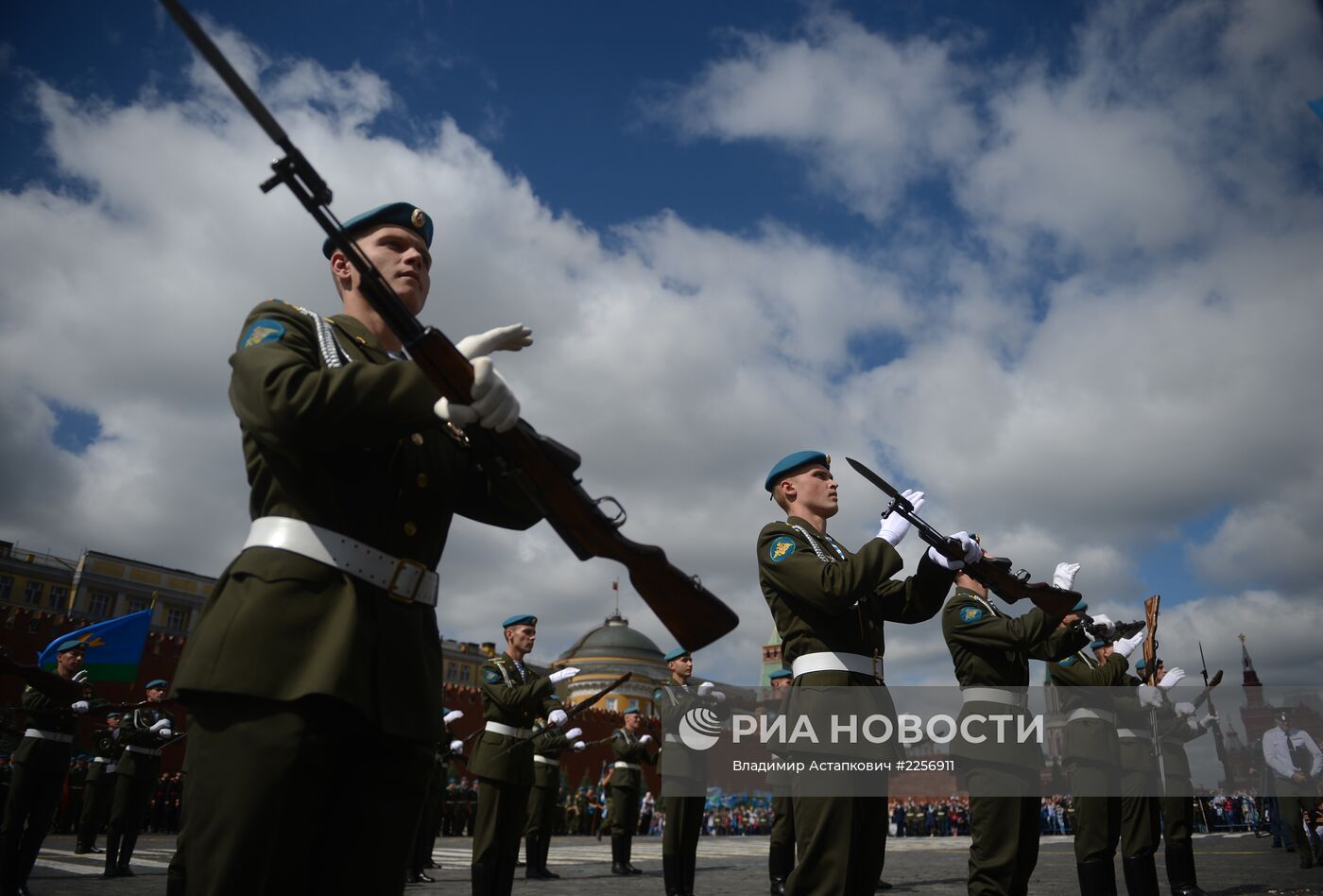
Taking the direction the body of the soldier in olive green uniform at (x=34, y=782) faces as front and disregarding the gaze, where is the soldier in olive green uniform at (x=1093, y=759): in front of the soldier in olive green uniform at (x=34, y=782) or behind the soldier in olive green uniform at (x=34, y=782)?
in front

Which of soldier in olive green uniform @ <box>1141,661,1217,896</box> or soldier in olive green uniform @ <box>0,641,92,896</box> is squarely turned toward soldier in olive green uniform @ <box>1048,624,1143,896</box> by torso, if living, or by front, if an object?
soldier in olive green uniform @ <box>0,641,92,896</box>

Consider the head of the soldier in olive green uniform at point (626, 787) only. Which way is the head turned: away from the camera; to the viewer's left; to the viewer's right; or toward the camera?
to the viewer's right

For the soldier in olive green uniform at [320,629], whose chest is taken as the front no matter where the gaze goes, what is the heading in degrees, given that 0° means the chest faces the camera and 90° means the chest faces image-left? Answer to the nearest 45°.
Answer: approximately 315°

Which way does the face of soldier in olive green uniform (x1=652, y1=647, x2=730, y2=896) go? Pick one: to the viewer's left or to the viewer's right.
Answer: to the viewer's right

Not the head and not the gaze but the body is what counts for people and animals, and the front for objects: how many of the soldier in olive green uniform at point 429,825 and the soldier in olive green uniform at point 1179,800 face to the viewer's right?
2

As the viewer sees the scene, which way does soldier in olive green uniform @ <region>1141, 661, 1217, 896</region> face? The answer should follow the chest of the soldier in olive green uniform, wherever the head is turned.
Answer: to the viewer's right

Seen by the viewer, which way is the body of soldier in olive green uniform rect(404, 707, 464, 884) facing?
to the viewer's right

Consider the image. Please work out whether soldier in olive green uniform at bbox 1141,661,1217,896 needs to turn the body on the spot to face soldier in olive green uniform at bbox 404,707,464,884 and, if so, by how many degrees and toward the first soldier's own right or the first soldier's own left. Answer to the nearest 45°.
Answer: approximately 180°

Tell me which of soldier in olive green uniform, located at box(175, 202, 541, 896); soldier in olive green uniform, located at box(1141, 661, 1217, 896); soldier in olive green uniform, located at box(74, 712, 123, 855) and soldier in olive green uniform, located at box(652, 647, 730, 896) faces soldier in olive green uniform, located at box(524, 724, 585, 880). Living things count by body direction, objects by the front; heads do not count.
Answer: soldier in olive green uniform, located at box(74, 712, 123, 855)

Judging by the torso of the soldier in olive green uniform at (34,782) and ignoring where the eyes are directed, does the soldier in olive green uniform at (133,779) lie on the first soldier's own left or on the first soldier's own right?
on the first soldier's own left

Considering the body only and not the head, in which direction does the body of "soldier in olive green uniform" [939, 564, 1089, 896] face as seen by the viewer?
to the viewer's right

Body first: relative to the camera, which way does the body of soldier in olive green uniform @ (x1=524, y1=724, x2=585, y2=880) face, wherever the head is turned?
to the viewer's right

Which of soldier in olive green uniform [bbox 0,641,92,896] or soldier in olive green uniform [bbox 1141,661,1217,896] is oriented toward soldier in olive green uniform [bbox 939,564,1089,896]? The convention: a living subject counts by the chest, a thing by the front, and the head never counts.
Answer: soldier in olive green uniform [bbox 0,641,92,896]
